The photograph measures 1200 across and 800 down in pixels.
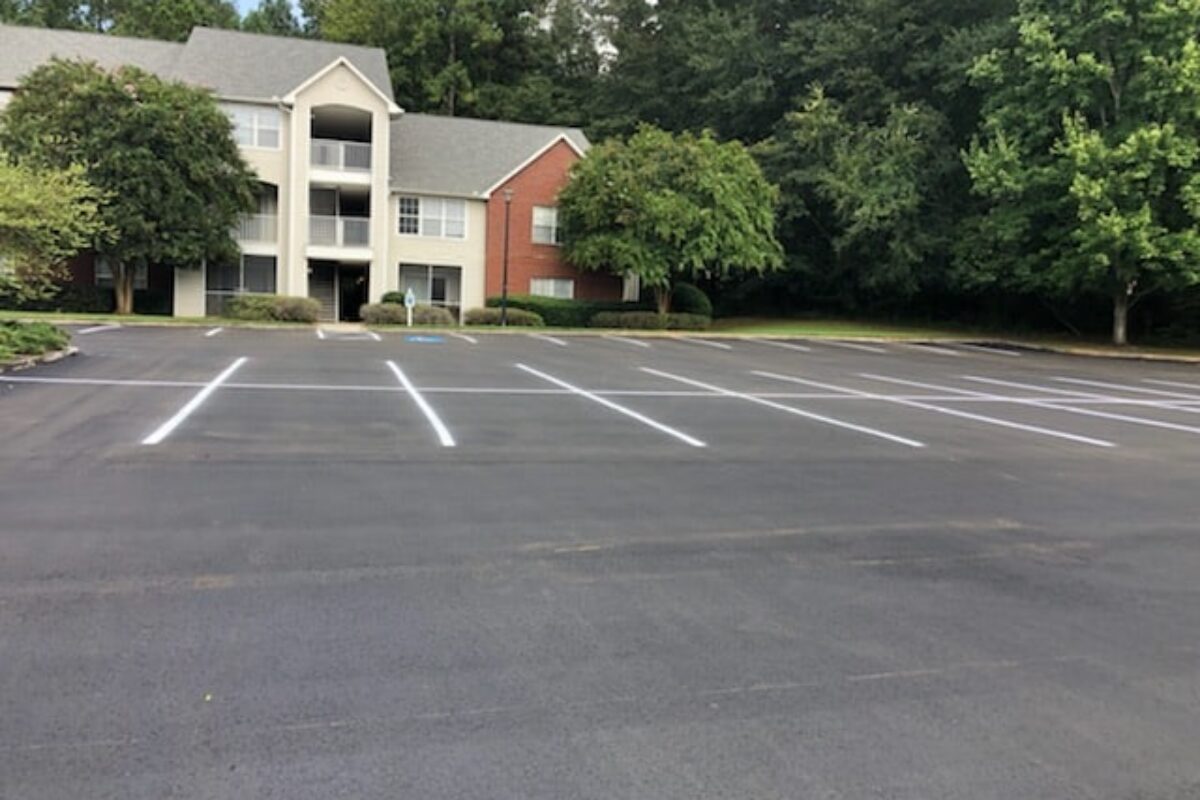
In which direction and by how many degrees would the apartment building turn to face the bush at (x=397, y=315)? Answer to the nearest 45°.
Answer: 0° — it already faces it

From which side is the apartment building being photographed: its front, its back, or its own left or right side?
front

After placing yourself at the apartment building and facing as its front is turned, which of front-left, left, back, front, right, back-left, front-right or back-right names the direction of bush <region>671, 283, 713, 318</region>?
left

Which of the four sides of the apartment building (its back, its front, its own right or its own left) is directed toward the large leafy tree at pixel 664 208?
left

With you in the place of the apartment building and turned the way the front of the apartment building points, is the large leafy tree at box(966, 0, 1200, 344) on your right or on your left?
on your left

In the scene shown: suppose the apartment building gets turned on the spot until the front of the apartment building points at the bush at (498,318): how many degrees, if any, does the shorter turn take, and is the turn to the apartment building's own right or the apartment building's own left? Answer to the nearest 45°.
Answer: approximately 45° to the apartment building's own left

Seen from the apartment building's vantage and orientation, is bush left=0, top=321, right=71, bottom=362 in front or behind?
in front

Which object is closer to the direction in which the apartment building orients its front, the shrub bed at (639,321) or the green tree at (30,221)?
the green tree

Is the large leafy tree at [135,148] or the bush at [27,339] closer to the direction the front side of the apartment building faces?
the bush

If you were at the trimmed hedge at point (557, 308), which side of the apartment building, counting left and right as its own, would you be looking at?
left

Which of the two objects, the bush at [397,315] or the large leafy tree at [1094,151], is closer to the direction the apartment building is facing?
the bush
